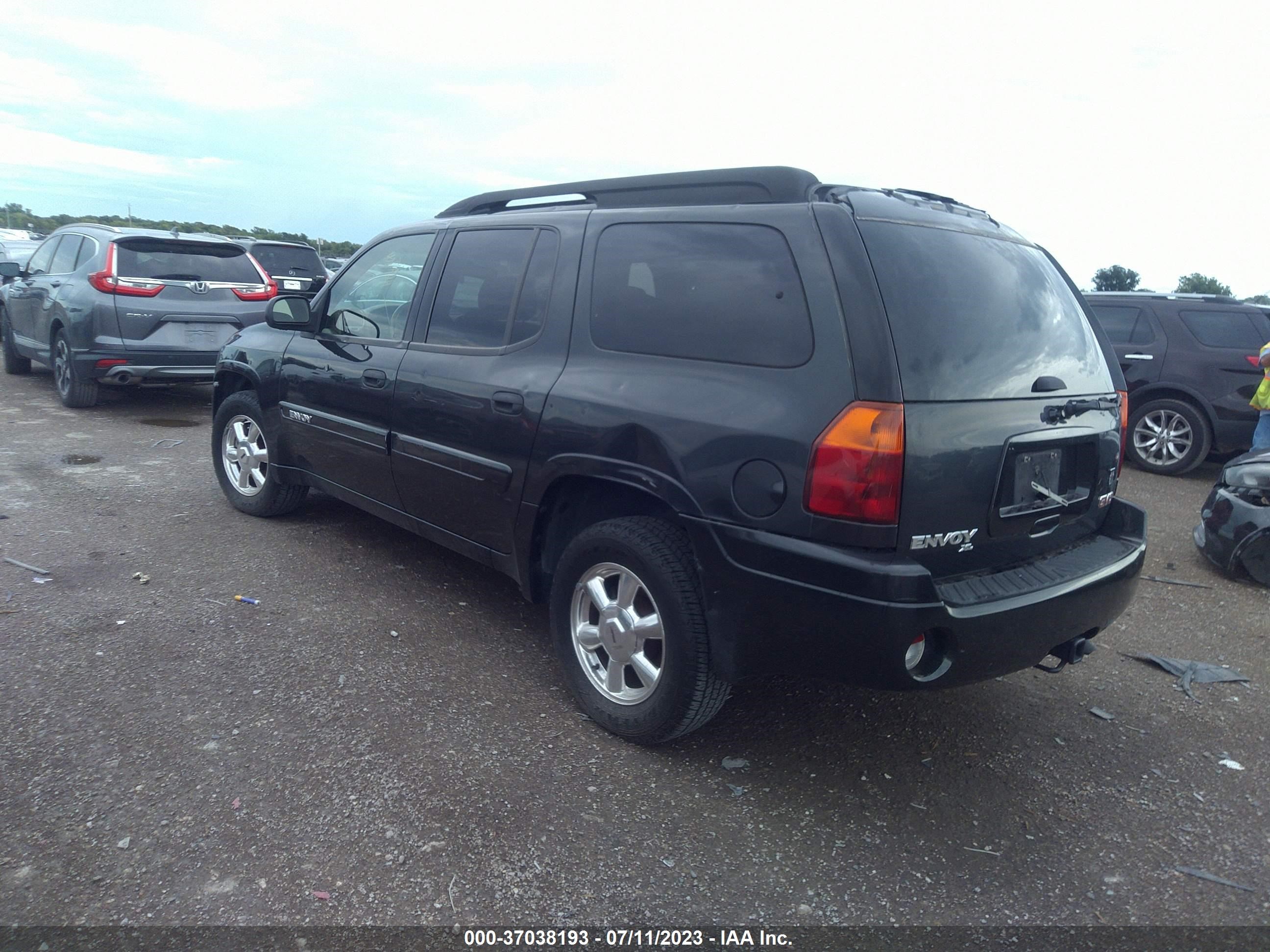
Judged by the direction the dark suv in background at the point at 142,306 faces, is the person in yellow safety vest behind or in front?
behind

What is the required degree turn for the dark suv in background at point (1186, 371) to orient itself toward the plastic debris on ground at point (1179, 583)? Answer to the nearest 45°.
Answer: approximately 90° to its left

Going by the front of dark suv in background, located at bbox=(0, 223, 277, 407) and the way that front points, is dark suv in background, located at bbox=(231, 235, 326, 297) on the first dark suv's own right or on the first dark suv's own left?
on the first dark suv's own right

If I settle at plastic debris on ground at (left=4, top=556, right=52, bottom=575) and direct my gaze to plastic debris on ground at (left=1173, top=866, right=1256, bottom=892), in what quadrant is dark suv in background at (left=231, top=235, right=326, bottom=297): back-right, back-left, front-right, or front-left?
back-left

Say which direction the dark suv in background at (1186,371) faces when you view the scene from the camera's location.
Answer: facing to the left of the viewer

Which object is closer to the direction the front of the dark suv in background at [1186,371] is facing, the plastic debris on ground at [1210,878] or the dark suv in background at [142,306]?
the dark suv in background

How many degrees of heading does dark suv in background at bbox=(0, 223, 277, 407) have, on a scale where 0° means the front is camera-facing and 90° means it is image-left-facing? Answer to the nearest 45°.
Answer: approximately 135°

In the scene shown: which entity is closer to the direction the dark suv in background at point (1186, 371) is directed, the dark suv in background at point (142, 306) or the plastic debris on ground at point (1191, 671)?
the dark suv in background

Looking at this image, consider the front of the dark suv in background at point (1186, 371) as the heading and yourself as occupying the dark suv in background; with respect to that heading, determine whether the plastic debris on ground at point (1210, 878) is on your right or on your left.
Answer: on your left

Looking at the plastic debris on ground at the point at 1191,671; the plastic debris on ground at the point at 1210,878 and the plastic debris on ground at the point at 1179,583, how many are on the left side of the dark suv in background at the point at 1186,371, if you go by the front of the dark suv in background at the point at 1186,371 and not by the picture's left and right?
3
